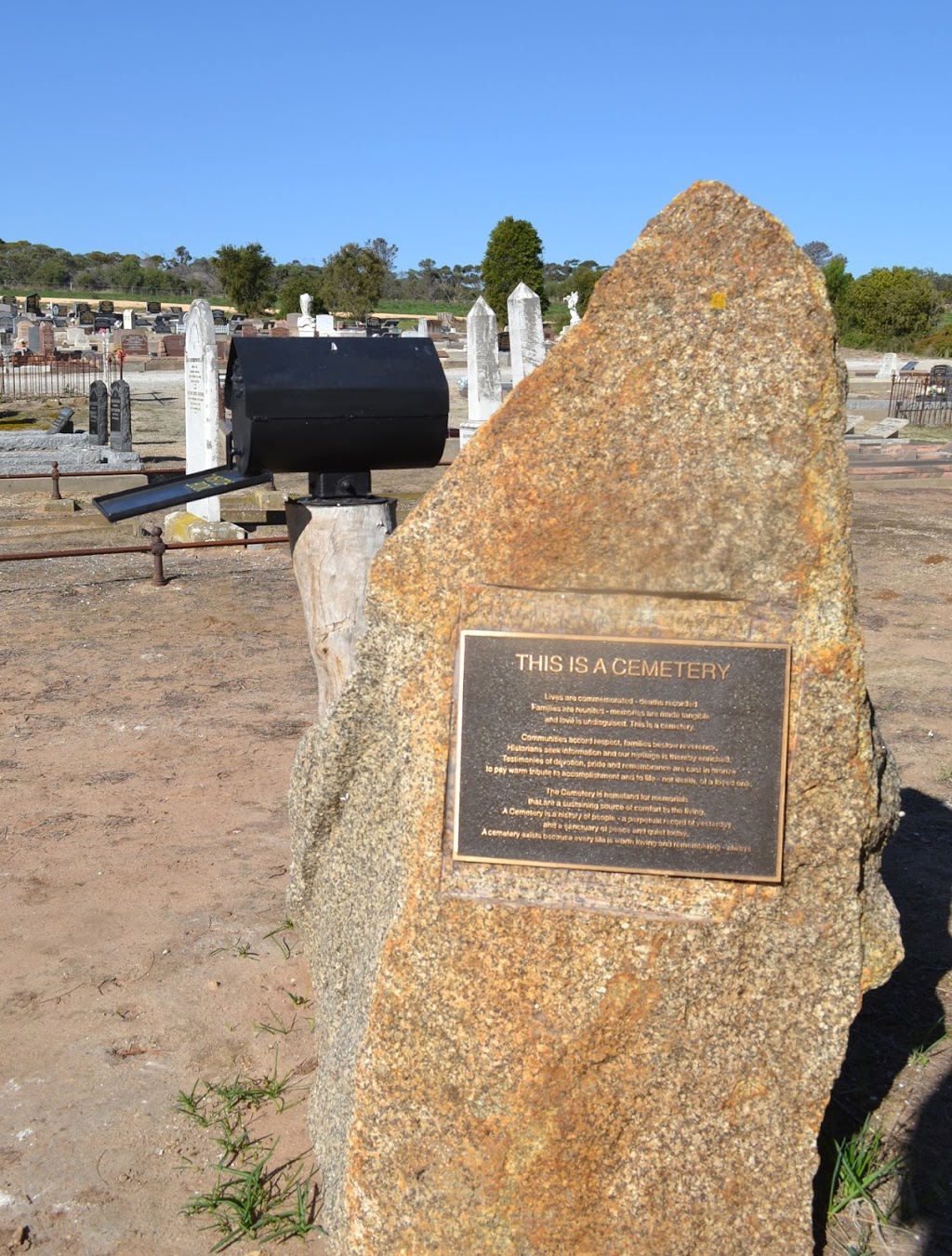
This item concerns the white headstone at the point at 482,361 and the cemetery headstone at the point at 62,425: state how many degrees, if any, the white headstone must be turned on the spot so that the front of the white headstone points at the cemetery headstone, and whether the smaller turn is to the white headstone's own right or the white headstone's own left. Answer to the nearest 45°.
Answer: approximately 45° to the white headstone's own right

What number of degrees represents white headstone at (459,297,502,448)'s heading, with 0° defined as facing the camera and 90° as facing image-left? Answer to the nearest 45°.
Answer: approximately 45°

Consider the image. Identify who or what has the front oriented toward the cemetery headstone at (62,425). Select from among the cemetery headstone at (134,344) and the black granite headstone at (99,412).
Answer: the cemetery headstone at (134,344)

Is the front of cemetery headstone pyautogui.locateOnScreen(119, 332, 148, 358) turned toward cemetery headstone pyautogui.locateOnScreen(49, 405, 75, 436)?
yes

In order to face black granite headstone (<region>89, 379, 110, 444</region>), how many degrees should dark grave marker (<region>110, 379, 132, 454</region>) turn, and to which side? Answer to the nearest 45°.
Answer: approximately 135° to its right

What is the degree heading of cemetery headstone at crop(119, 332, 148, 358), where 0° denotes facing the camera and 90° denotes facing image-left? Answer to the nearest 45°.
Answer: approximately 0°

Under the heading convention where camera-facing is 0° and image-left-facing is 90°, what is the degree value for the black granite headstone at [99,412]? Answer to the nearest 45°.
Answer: approximately 45°

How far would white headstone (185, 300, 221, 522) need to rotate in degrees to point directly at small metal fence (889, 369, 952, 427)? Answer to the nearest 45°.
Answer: approximately 180°

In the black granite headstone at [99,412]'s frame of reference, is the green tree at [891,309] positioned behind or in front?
behind

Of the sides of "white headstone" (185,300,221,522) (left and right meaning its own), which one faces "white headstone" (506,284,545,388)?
back
